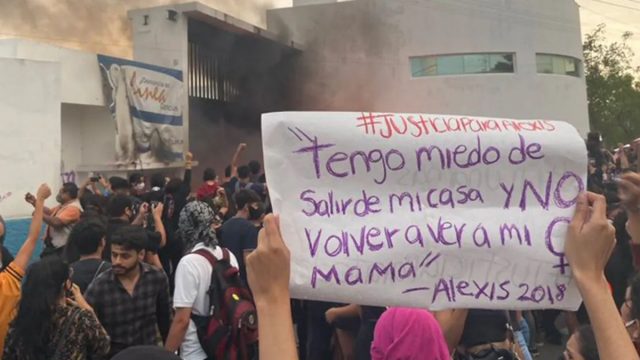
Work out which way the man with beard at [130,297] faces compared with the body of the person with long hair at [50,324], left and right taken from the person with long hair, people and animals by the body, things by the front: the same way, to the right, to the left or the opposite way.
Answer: the opposite way

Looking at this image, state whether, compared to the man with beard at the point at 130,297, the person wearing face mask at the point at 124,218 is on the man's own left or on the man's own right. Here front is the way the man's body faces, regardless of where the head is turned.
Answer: on the man's own right

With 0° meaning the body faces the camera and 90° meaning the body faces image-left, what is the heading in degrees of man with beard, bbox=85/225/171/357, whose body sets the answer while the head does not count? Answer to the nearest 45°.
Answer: approximately 45°

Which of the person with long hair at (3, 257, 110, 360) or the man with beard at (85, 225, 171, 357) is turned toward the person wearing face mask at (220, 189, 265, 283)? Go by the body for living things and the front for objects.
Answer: the person with long hair

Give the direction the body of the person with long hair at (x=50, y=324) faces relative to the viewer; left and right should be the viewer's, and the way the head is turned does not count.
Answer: facing away from the viewer and to the right of the viewer

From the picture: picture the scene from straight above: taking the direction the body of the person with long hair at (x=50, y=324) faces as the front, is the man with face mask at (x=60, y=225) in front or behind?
in front

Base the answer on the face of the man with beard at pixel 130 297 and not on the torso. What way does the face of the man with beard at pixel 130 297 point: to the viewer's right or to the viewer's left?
to the viewer's left
